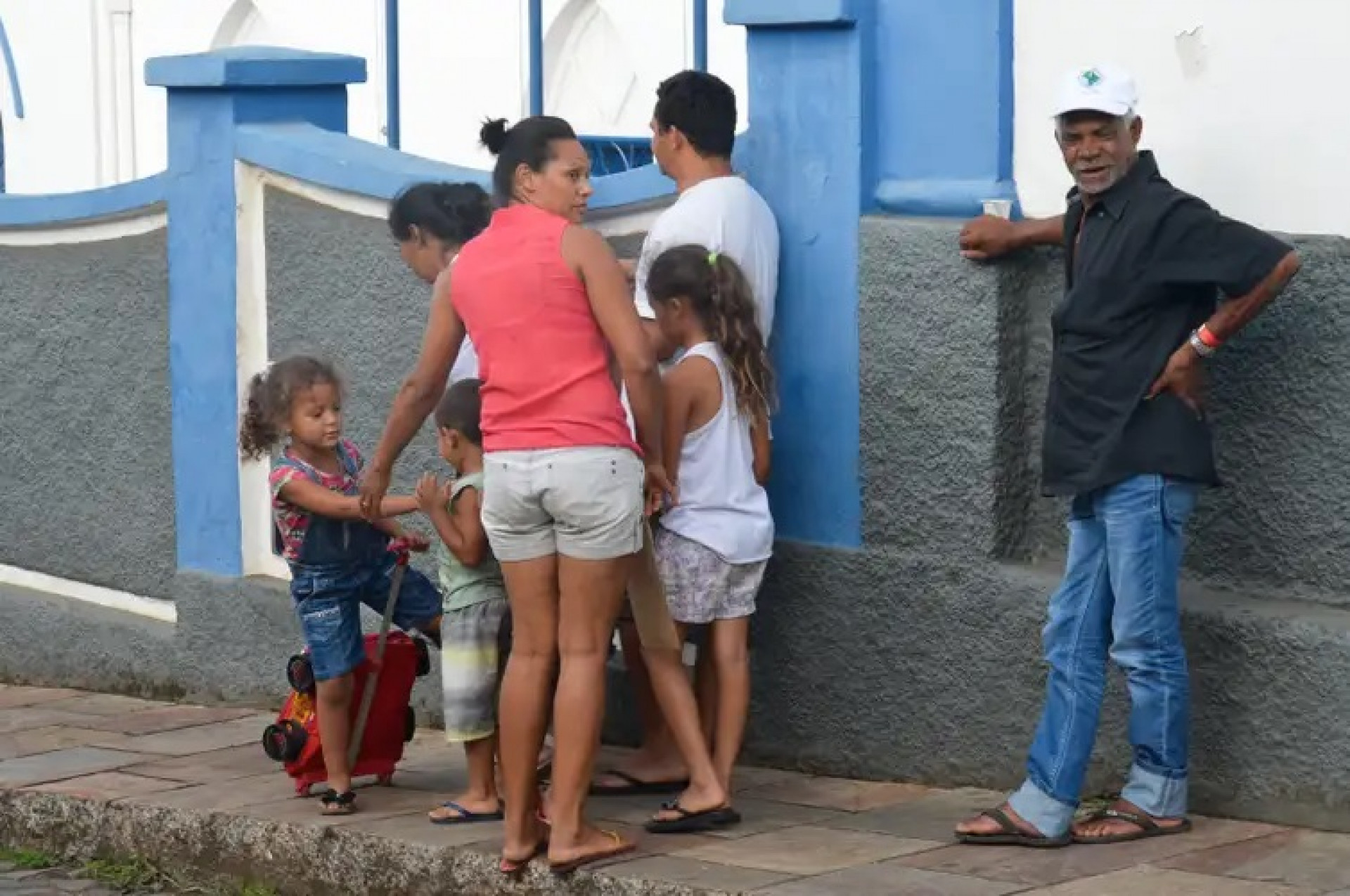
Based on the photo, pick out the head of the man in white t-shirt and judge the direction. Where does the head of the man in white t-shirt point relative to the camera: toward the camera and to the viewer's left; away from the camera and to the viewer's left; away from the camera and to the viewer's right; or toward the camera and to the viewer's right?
away from the camera and to the viewer's left

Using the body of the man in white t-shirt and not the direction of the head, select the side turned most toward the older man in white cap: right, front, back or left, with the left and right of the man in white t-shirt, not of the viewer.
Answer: back

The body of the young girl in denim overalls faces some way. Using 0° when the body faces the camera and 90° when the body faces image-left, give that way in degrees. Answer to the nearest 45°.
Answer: approximately 315°

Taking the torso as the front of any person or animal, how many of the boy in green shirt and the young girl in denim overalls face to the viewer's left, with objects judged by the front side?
1

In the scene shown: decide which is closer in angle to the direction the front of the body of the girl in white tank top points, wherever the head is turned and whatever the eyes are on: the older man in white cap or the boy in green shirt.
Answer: the boy in green shirt

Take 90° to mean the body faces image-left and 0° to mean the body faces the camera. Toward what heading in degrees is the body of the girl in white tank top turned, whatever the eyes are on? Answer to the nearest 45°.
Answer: approximately 135°

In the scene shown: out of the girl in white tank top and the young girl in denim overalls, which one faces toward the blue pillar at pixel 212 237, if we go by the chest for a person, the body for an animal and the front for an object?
the girl in white tank top

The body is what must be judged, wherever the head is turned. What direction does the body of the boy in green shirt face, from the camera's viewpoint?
to the viewer's left

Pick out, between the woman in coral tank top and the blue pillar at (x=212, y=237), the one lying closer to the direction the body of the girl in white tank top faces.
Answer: the blue pillar

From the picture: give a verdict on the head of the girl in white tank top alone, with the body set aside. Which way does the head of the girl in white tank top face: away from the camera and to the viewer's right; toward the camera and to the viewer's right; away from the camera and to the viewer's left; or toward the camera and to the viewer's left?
away from the camera and to the viewer's left
